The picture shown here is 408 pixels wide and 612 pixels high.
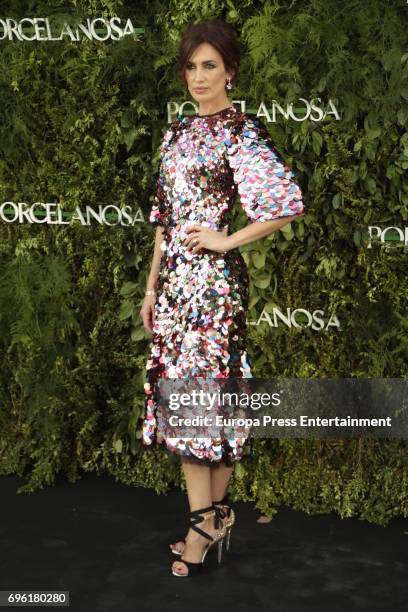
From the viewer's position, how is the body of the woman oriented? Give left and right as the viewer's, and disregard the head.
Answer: facing the viewer and to the left of the viewer
